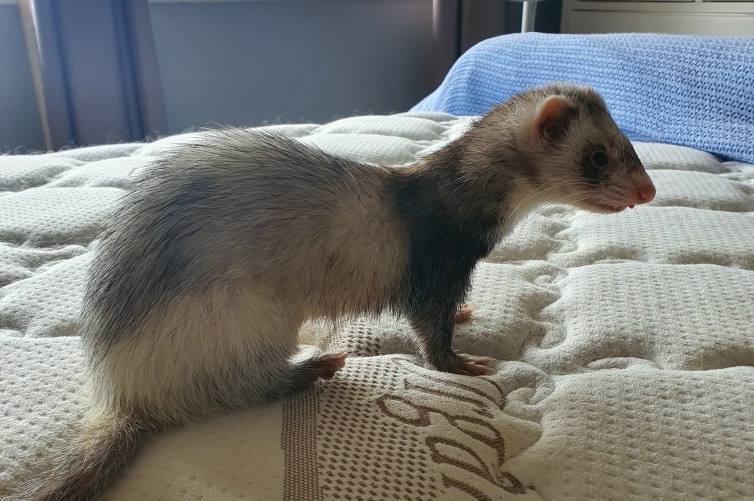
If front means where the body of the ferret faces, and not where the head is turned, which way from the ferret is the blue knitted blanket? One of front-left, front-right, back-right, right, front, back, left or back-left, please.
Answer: front-left

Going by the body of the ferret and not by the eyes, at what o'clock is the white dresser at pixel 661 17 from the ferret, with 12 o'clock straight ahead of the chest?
The white dresser is roughly at 10 o'clock from the ferret.

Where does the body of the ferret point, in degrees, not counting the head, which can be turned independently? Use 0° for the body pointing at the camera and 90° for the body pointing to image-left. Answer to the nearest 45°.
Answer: approximately 270°
